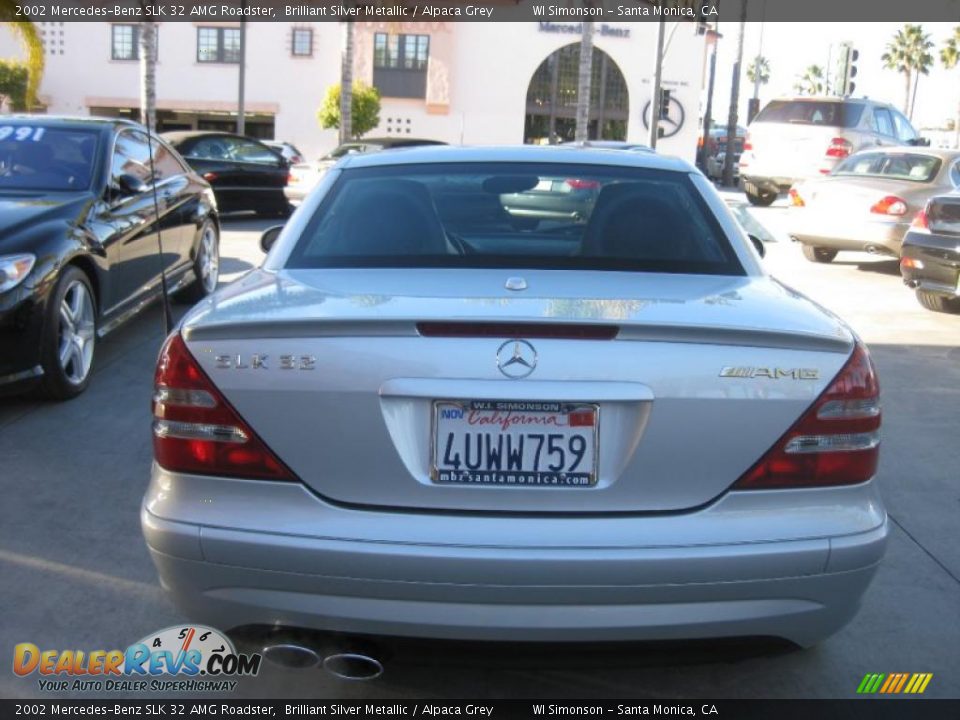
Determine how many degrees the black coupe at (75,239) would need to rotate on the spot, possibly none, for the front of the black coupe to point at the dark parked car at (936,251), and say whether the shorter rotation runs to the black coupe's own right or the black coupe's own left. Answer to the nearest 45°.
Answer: approximately 135° to the black coupe's own left

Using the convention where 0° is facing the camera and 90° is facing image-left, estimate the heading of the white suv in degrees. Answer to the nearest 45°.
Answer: approximately 225°

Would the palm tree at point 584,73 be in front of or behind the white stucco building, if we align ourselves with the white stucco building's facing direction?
in front

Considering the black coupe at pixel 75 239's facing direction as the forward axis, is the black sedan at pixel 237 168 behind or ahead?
behind

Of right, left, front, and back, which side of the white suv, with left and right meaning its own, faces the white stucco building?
left

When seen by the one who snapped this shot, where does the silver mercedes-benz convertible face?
facing away from the viewer

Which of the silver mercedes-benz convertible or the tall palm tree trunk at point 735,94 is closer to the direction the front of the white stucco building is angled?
the silver mercedes-benz convertible

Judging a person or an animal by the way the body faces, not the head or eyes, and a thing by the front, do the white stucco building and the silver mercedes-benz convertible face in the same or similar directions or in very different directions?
very different directions

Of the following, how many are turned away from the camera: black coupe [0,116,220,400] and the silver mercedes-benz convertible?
1

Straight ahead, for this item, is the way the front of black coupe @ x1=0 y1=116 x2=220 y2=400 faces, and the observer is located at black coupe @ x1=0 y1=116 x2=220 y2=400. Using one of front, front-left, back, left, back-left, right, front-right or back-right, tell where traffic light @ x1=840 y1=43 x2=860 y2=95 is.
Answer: back

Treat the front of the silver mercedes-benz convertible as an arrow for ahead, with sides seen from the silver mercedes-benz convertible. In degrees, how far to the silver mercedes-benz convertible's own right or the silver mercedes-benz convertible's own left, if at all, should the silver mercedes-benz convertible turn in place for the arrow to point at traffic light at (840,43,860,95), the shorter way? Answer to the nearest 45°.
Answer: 0° — it already faces it

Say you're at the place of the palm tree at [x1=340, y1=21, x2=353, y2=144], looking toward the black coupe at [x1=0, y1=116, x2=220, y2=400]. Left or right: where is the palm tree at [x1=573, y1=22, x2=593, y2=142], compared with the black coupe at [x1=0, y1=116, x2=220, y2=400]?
left
